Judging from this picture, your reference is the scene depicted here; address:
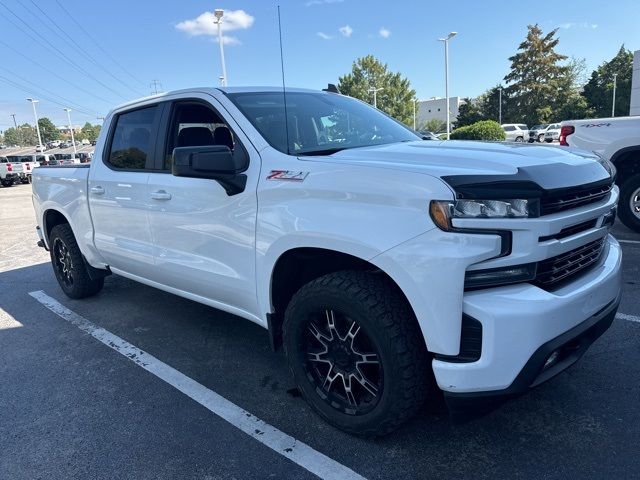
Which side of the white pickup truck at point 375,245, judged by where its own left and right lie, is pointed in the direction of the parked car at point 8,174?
back

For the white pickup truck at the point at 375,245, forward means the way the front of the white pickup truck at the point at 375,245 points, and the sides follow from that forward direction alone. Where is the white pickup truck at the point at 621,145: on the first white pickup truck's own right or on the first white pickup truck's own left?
on the first white pickup truck's own left

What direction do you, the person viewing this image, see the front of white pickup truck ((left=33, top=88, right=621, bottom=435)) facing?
facing the viewer and to the right of the viewer

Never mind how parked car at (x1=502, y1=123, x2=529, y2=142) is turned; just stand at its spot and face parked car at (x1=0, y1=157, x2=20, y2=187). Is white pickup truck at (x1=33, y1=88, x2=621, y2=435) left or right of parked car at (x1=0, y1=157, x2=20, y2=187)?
left

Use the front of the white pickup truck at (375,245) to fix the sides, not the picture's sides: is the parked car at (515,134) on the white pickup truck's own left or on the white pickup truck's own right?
on the white pickup truck's own left

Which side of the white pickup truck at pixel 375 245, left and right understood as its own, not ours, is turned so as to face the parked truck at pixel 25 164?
back
